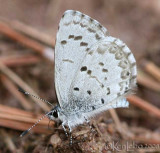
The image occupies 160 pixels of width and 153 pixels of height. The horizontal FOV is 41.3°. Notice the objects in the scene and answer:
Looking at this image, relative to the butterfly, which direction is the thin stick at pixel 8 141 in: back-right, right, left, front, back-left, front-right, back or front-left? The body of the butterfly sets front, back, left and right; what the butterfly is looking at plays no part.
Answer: front-right

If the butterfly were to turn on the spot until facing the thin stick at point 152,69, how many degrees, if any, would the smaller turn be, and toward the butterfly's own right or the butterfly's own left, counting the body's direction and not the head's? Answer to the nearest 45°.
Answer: approximately 135° to the butterfly's own right

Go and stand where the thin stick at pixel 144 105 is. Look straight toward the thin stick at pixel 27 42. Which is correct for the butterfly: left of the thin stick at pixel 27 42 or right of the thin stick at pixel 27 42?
left

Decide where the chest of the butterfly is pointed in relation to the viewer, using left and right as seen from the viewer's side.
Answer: facing to the left of the viewer

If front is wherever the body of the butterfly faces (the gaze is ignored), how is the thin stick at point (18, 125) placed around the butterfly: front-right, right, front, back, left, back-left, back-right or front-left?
front-right

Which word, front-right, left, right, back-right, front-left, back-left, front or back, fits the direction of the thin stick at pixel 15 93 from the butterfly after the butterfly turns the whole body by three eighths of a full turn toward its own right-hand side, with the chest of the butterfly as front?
left
